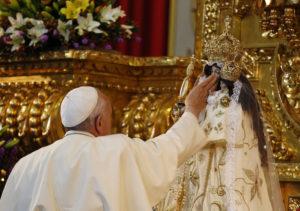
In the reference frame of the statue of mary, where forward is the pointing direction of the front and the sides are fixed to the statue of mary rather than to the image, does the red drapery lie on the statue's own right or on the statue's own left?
on the statue's own right

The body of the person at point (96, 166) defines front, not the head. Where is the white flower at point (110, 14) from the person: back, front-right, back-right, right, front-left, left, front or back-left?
front-left

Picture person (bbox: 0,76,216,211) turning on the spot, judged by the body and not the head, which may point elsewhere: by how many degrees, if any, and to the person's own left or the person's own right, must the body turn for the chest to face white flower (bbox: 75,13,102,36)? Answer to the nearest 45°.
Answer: approximately 45° to the person's own left

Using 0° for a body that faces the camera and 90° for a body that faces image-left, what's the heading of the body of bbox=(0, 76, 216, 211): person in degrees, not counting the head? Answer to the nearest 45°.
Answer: approximately 225°

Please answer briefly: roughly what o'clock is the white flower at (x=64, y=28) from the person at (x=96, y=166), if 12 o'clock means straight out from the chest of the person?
The white flower is roughly at 10 o'clock from the person.
